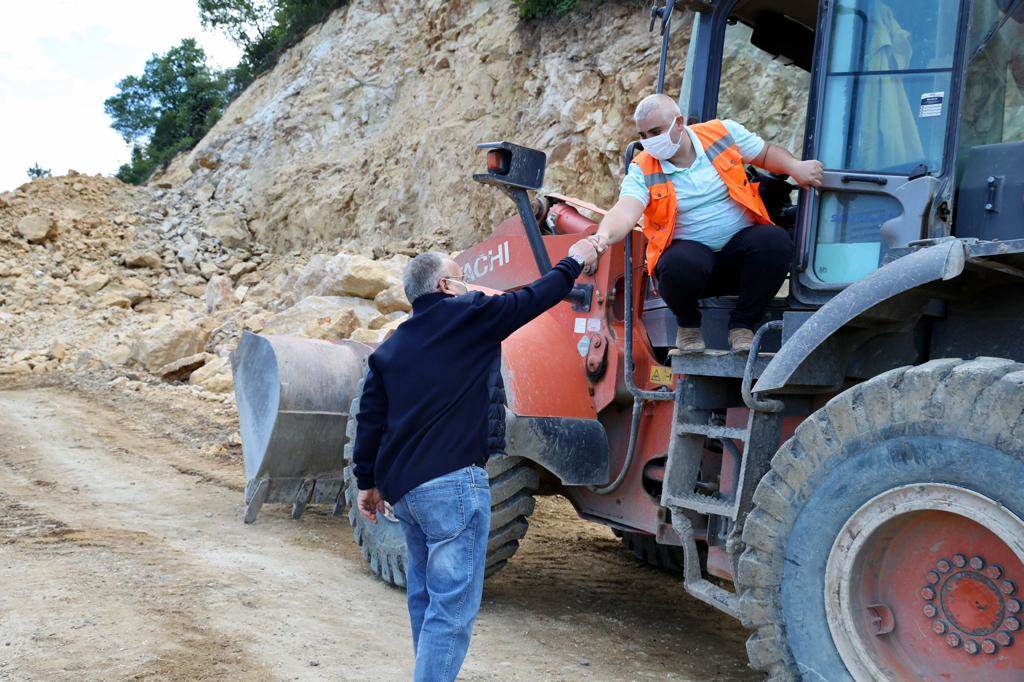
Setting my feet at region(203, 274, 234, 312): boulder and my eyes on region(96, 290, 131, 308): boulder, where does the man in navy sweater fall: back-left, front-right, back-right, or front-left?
back-left

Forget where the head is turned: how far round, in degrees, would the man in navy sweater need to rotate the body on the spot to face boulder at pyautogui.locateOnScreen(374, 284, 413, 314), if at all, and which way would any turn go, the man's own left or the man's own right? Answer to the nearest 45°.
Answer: approximately 45° to the man's own left

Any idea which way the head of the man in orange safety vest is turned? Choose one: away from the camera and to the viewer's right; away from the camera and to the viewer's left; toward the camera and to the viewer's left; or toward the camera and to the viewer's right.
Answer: toward the camera and to the viewer's left

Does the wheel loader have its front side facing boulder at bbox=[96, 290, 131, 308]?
yes

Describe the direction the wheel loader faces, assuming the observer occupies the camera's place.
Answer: facing away from the viewer and to the left of the viewer

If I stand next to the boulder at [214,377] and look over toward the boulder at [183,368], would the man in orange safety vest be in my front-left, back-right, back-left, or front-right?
back-left

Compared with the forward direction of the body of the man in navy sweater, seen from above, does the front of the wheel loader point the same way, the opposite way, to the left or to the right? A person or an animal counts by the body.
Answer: to the left

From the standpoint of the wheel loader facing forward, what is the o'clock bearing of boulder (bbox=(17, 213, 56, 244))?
The boulder is roughly at 12 o'clock from the wheel loader.

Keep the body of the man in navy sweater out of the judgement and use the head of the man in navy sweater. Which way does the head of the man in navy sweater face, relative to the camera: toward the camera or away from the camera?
away from the camera

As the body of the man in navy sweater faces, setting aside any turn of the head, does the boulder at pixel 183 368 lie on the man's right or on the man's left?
on the man's left

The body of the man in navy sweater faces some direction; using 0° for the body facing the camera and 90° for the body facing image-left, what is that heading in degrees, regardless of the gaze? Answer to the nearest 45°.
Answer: approximately 225°

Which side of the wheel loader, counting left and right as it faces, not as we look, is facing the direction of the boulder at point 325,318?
front

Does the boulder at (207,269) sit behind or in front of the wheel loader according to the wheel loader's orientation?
in front

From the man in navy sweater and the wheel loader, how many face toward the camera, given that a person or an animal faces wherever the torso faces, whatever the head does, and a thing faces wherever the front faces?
0
